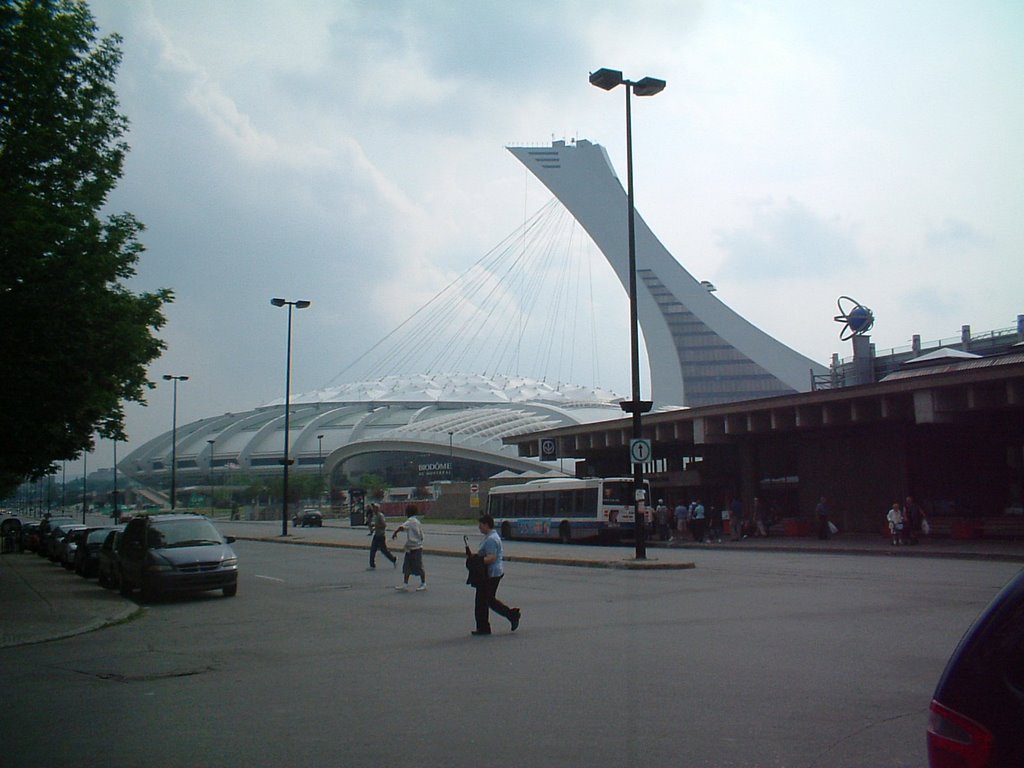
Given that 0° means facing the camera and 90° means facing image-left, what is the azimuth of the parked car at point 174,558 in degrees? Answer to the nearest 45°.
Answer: approximately 315°

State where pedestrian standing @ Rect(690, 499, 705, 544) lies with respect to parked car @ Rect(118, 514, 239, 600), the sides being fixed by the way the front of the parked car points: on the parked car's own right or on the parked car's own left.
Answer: on the parked car's own left

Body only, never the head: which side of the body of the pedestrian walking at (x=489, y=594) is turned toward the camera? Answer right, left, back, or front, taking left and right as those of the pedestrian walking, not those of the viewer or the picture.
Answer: left

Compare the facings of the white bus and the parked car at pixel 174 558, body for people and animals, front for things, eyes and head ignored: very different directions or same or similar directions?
very different directions

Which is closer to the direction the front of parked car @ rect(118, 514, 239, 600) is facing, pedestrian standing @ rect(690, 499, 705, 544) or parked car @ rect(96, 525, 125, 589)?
the pedestrian standing
